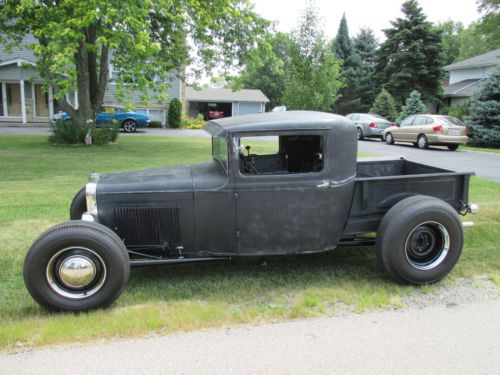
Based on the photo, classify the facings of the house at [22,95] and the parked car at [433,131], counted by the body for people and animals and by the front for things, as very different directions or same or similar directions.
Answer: very different directions

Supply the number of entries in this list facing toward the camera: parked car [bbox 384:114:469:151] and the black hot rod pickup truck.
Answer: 0

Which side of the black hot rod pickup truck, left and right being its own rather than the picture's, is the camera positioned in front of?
left

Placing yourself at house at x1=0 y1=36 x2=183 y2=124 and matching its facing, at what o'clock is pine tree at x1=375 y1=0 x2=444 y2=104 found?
The pine tree is roughly at 9 o'clock from the house.

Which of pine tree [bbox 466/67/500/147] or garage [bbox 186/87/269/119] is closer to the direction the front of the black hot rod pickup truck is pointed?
the garage

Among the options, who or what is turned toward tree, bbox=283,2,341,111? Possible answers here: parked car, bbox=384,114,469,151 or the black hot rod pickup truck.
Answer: the parked car

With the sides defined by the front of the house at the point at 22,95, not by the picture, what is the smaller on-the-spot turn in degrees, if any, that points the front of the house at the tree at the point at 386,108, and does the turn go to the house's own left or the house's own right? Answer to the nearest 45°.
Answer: approximately 90° to the house's own left

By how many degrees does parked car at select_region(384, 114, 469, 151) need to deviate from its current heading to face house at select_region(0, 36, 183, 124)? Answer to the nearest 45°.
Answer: approximately 45° to its left

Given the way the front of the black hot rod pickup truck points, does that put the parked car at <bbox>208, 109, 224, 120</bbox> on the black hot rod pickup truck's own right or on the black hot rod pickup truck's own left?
on the black hot rod pickup truck's own right

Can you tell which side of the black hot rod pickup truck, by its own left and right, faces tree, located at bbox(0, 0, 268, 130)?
right

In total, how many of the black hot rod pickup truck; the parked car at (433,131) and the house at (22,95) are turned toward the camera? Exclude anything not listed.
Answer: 1

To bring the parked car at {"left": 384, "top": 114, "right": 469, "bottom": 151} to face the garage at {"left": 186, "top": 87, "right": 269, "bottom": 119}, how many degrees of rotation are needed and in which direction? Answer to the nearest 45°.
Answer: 0° — it already faces it

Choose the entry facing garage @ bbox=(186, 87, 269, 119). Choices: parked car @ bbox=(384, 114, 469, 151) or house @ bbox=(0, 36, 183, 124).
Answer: the parked car

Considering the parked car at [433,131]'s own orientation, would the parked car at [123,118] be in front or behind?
in front

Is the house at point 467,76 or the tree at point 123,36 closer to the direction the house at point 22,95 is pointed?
the tree

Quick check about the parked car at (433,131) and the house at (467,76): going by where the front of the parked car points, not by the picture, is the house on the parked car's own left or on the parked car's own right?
on the parked car's own right

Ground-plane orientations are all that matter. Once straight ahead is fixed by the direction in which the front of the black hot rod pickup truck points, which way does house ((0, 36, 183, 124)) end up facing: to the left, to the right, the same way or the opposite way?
to the left

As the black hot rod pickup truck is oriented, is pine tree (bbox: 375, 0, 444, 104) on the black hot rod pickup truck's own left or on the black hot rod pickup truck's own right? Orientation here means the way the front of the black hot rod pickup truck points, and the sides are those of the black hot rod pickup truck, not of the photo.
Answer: on the black hot rod pickup truck's own right

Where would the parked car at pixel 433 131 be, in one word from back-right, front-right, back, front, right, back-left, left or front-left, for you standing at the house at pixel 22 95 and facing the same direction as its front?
front-left
